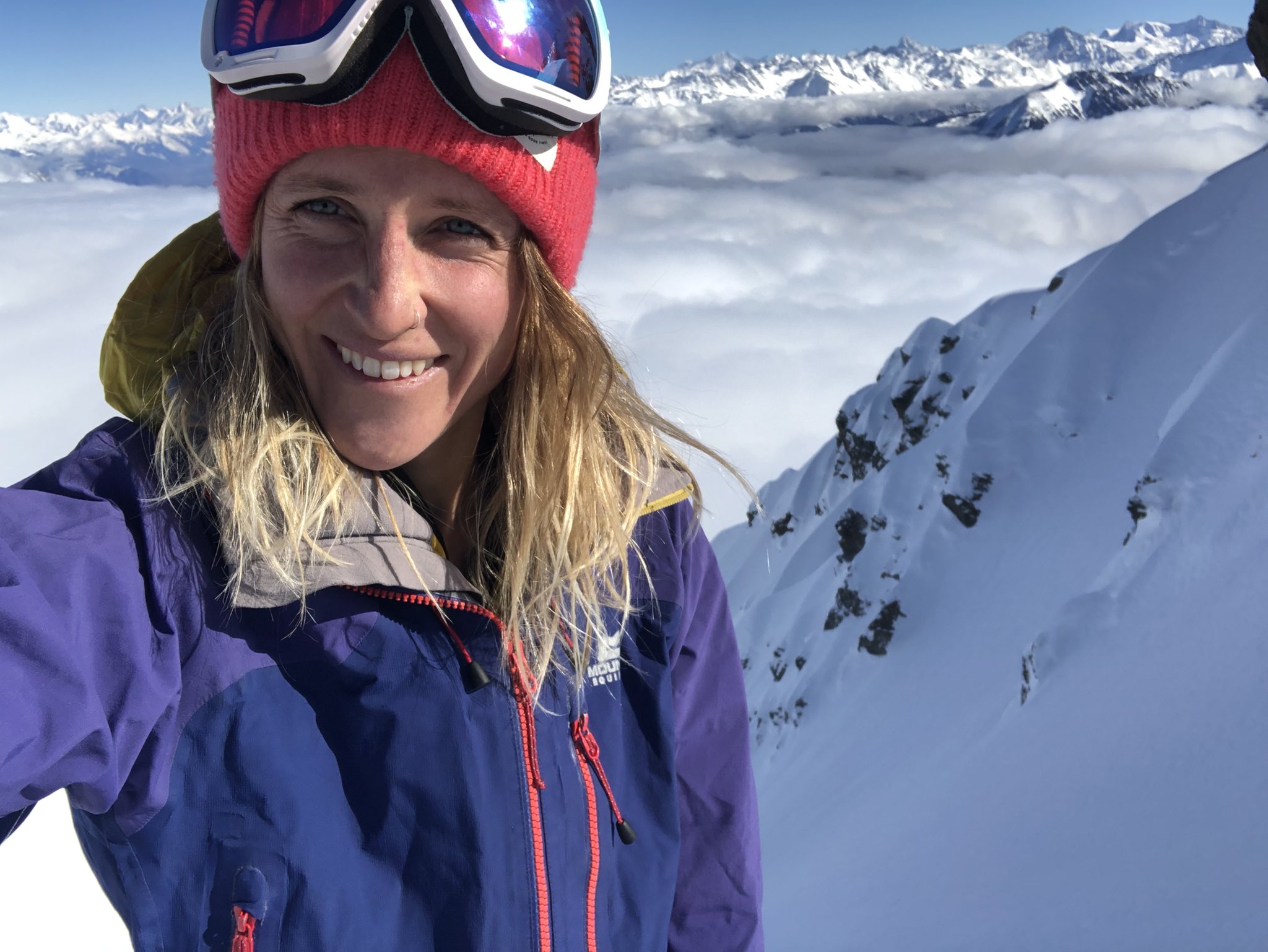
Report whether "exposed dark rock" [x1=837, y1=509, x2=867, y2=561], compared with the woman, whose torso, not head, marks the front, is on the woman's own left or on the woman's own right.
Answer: on the woman's own left

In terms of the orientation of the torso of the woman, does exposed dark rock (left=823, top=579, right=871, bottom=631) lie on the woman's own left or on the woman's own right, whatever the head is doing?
on the woman's own left

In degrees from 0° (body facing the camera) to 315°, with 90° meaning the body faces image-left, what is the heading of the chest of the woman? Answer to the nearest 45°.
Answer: approximately 315°

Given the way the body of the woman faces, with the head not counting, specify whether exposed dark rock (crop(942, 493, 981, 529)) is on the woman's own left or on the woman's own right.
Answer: on the woman's own left

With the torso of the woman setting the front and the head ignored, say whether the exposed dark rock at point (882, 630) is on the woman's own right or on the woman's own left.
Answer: on the woman's own left
